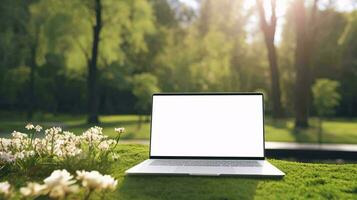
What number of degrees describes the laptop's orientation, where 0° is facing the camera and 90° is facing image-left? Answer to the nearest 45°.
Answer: approximately 0°

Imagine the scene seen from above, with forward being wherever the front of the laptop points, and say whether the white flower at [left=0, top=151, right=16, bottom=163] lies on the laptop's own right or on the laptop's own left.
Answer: on the laptop's own right

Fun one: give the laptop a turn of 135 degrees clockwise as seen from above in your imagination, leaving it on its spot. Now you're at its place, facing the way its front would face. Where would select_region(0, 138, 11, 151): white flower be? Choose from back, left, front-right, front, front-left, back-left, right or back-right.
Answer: front-left
